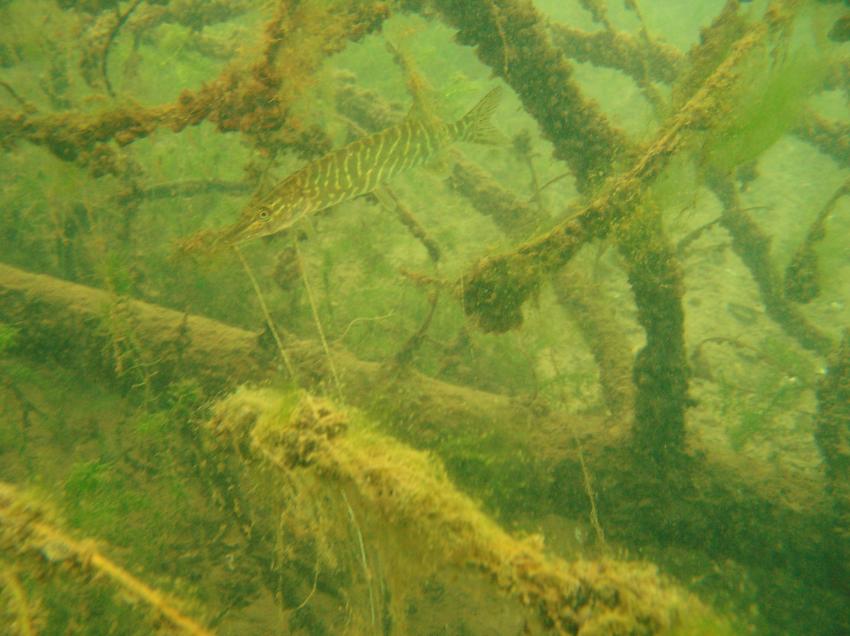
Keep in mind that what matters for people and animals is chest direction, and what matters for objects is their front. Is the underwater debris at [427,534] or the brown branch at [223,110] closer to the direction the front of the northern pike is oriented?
the brown branch

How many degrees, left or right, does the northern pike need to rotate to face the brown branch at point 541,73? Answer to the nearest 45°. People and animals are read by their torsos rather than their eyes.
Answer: approximately 180°

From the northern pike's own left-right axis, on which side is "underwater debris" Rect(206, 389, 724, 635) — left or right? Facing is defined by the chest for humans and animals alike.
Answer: on its left

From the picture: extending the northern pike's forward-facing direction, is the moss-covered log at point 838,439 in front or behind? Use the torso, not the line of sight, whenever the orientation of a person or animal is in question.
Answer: behind

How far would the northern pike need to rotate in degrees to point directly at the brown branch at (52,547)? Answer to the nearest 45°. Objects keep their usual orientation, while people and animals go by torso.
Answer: approximately 45° to its left

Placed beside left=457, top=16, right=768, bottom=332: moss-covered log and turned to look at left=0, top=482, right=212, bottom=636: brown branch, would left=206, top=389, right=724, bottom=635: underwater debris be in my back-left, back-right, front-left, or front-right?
front-left

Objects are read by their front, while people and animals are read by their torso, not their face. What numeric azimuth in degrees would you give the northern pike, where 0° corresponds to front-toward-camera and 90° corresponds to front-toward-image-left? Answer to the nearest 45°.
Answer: approximately 90°

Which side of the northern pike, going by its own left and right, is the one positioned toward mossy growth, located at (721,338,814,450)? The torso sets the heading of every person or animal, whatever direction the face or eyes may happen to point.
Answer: back

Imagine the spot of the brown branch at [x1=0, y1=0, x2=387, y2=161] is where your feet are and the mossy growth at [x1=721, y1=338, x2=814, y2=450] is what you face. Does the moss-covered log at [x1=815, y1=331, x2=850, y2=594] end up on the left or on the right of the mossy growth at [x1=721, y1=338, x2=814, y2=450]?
right
